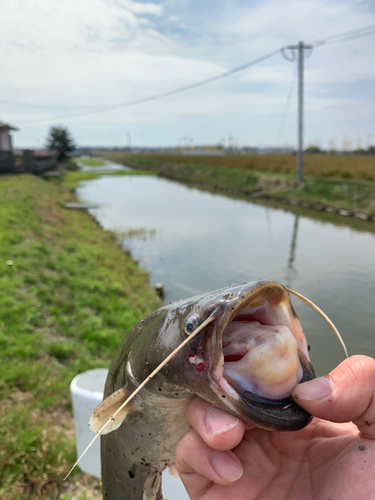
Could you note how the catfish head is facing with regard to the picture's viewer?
facing the viewer and to the right of the viewer

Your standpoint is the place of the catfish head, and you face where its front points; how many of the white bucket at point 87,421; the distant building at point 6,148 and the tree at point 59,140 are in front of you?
0

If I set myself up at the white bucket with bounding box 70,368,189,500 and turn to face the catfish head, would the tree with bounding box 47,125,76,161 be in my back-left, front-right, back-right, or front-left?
back-left

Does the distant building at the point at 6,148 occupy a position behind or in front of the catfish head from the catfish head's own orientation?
behind

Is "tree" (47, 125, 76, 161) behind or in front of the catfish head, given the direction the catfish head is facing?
behind

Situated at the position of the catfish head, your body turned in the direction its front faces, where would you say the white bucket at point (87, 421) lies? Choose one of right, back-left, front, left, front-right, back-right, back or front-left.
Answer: back
